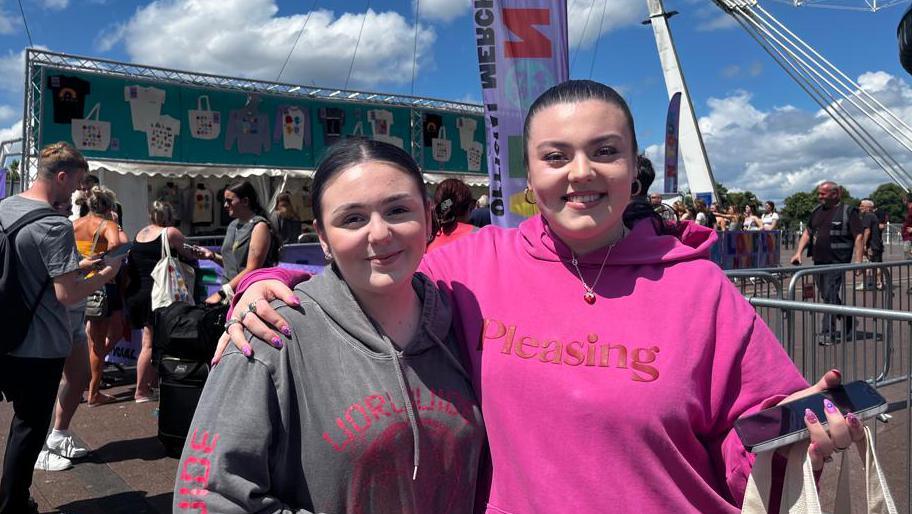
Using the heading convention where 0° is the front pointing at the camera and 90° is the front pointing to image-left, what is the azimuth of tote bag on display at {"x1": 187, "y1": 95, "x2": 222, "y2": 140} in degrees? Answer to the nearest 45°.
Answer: approximately 0°

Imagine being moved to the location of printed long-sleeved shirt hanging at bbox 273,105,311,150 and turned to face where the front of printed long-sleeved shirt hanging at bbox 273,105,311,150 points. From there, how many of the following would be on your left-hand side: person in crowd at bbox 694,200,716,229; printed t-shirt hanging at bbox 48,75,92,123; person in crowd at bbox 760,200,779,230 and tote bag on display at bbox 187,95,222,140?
2

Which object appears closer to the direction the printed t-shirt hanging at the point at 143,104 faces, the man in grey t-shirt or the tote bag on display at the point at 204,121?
the man in grey t-shirt

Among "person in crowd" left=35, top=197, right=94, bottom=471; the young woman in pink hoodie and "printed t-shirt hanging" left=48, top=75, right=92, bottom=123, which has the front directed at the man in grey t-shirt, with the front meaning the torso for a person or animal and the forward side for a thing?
the printed t-shirt hanging

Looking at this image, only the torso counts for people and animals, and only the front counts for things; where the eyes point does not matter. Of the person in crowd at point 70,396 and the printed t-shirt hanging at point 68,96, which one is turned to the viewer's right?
the person in crowd

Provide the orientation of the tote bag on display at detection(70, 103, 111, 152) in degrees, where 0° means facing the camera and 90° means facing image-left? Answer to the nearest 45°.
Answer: approximately 0°

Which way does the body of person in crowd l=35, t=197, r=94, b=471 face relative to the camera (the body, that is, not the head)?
to the viewer's right

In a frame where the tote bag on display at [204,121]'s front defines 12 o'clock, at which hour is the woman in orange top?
The woman in orange top is roughly at 12 o'clock from the tote bag on display.

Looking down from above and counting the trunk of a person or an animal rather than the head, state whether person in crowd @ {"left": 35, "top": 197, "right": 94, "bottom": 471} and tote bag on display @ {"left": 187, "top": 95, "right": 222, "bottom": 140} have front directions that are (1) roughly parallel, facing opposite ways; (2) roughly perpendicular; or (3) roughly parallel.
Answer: roughly perpendicular
